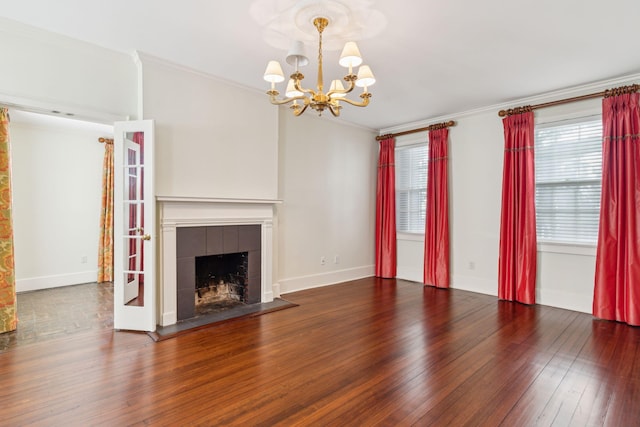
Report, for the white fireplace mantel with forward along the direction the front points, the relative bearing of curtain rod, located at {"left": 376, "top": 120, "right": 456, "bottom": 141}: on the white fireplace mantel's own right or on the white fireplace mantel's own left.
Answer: on the white fireplace mantel's own left

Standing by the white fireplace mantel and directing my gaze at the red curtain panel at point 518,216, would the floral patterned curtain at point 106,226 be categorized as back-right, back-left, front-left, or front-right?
back-left

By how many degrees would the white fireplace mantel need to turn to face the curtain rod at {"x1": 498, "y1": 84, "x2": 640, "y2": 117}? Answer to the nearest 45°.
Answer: approximately 45° to its left

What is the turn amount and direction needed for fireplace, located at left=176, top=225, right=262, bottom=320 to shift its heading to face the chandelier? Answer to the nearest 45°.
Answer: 0° — it already faces it

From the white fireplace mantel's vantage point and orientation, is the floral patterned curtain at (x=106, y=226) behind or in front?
behind

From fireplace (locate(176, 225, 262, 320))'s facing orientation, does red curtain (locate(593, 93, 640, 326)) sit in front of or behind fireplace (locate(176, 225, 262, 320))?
in front

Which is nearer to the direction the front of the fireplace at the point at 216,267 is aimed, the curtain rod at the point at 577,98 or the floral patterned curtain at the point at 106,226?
the curtain rod

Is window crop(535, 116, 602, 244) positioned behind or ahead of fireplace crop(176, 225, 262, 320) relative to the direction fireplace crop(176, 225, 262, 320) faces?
ahead

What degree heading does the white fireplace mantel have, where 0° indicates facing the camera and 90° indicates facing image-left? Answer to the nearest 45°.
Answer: approximately 315°

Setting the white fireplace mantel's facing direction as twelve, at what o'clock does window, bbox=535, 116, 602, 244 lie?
The window is roughly at 11 o'clock from the white fireplace mantel.
